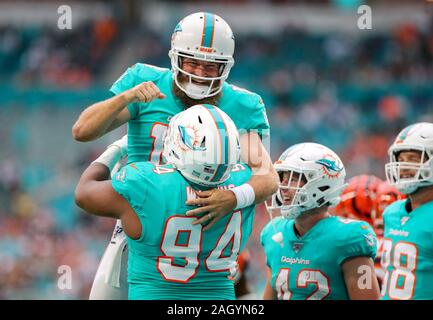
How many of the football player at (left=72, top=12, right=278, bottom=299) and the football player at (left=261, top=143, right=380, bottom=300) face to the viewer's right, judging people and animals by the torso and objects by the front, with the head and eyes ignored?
0

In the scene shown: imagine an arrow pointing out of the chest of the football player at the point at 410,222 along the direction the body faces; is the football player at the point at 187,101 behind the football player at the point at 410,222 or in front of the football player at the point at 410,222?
in front

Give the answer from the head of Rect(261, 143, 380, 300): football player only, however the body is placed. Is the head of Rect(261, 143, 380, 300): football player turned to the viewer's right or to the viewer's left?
to the viewer's left

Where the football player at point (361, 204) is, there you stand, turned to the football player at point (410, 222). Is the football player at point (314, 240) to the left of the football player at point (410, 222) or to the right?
right

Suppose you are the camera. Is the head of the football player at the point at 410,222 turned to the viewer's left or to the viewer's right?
to the viewer's left

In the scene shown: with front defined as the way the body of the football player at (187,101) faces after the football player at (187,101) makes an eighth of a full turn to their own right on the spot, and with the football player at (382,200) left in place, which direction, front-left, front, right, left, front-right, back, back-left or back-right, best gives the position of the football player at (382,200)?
back
